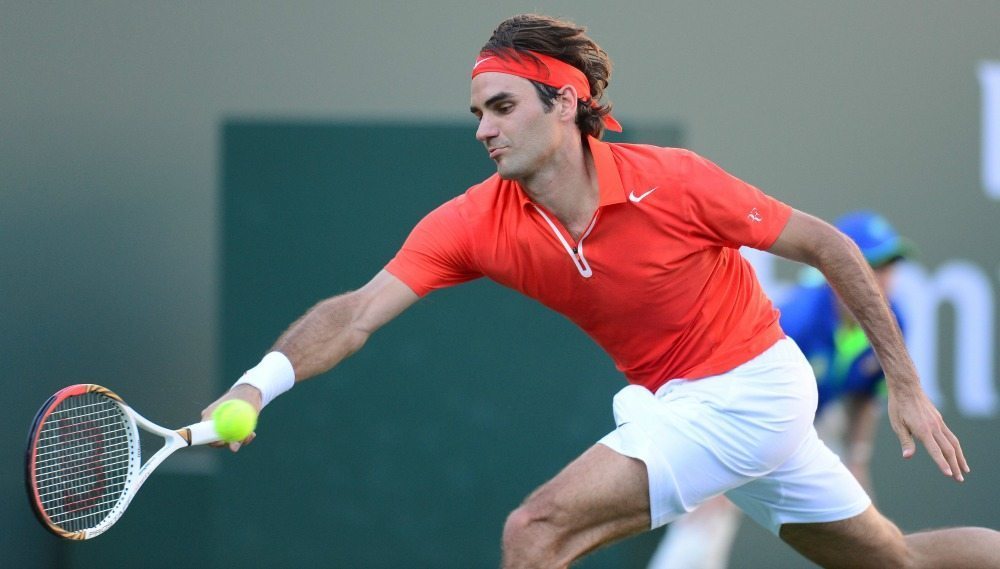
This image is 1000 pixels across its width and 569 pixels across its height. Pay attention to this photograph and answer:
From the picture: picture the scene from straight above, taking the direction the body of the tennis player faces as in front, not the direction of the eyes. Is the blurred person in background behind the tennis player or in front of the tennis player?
behind

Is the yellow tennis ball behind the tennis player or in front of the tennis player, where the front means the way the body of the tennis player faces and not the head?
in front

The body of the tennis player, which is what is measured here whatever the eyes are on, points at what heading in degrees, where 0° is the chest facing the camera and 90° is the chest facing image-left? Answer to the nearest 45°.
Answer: approximately 45°
